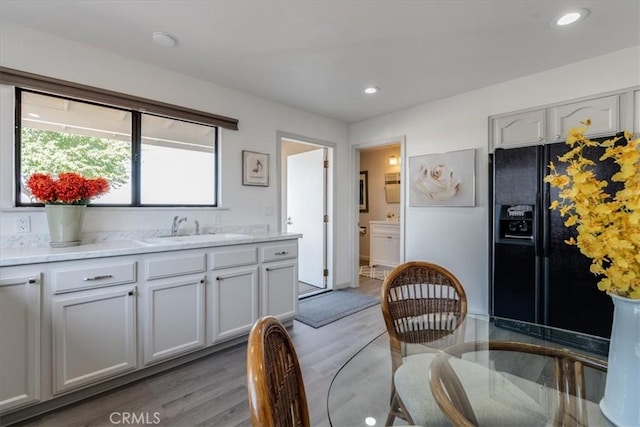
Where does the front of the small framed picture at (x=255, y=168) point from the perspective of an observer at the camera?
facing the viewer and to the right of the viewer

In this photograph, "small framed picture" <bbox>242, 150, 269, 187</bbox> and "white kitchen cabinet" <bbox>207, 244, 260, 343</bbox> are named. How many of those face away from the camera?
0

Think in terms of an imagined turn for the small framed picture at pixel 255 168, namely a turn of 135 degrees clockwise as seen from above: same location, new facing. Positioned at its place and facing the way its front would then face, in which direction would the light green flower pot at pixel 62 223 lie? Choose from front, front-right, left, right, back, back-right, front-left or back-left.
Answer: front-left

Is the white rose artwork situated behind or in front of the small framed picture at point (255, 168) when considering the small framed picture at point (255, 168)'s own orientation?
in front

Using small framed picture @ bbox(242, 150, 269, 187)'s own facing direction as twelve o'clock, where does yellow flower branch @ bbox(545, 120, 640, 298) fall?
The yellow flower branch is roughly at 1 o'clock from the small framed picture.

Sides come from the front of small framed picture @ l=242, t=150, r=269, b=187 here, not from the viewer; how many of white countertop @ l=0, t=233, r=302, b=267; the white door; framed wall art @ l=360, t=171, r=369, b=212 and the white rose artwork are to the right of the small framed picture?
1

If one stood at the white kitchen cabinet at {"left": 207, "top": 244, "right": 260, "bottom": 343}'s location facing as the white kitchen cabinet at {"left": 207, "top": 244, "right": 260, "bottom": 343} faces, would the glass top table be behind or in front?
in front

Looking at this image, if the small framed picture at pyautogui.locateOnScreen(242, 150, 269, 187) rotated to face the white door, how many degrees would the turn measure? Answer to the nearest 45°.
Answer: approximately 90° to its left

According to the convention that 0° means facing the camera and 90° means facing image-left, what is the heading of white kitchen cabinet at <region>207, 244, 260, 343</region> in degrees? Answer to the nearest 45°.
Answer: approximately 315°

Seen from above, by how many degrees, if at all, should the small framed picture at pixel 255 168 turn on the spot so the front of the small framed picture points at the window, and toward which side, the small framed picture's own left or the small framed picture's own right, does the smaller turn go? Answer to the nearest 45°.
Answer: approximately 90° to the small framed picture's own right
